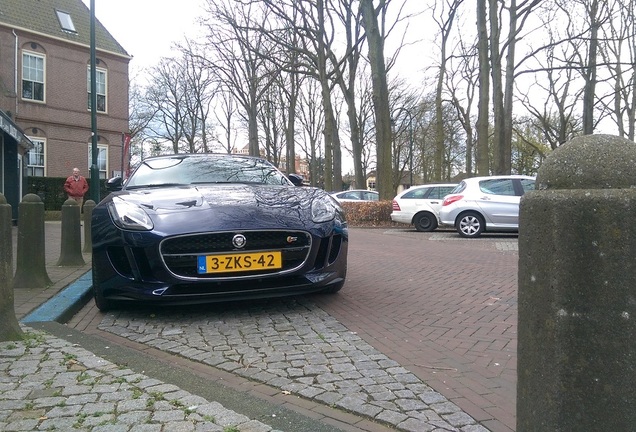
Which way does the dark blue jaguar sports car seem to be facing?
toward the camera

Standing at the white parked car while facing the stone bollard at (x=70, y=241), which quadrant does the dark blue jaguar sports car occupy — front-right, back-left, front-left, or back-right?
front-left

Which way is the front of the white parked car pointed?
to the viewer's right

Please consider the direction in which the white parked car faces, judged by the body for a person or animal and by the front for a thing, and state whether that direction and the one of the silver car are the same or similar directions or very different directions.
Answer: same or similar directions

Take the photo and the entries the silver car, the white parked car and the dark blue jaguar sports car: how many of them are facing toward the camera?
1

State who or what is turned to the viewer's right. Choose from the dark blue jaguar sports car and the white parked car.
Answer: the white parked car

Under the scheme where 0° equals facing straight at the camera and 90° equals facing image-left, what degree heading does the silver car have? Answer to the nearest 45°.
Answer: approximately 270°

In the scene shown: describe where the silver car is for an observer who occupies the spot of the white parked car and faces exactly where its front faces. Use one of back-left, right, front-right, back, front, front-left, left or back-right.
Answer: front-right

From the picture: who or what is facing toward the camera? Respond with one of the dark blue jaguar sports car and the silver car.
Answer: the dark blue jaguar sports car

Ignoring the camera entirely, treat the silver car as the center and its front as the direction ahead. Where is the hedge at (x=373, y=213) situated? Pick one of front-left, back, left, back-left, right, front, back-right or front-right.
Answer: back-left

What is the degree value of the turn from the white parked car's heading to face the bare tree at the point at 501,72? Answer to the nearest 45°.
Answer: approximately 45° to its left

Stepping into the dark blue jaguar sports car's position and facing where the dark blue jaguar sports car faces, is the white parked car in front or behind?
behind
